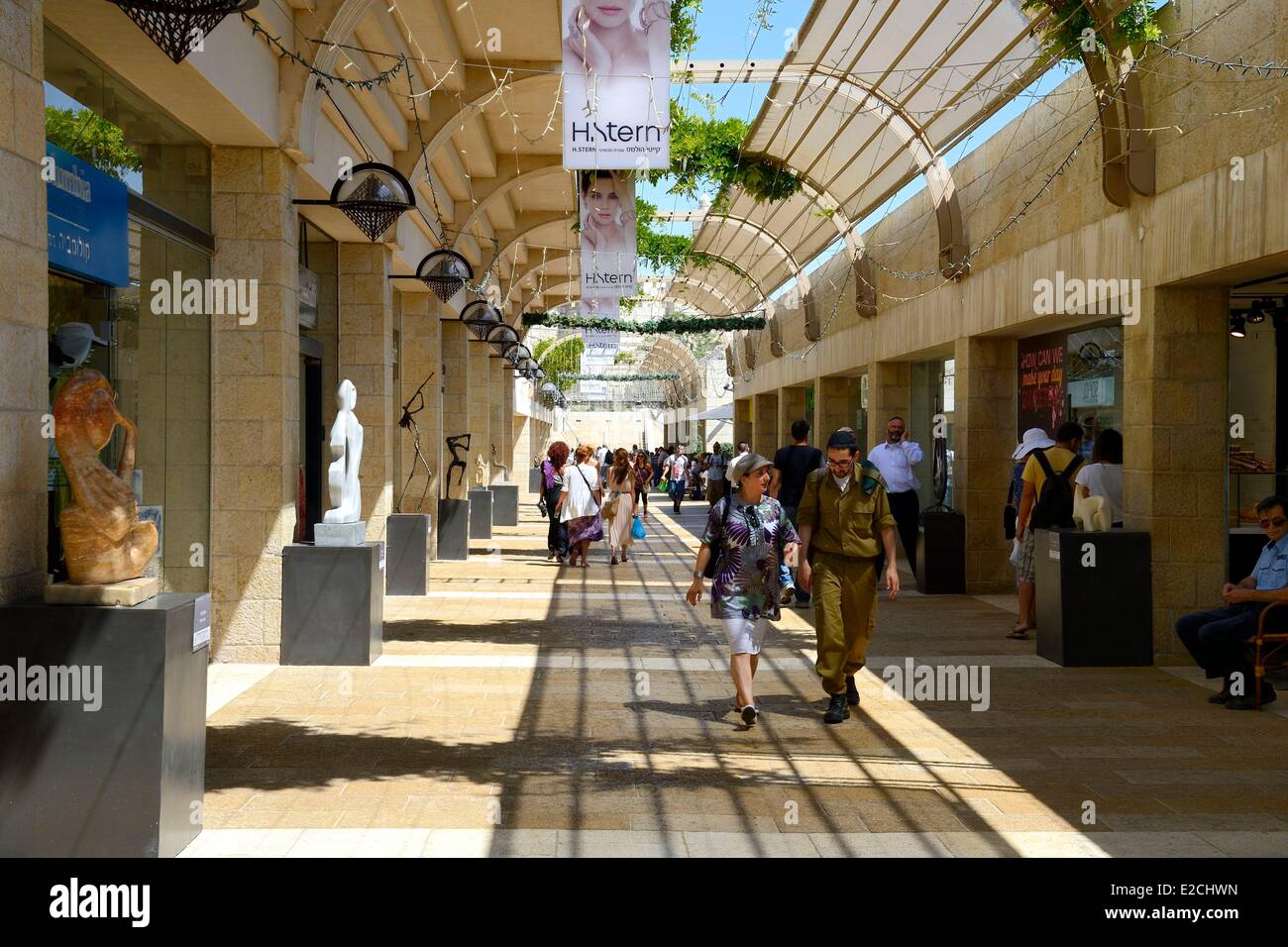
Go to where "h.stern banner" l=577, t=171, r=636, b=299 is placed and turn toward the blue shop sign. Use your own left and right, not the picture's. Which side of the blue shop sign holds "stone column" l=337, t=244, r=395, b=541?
right

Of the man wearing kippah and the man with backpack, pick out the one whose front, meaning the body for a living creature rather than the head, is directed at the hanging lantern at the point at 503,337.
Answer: the man with backpack

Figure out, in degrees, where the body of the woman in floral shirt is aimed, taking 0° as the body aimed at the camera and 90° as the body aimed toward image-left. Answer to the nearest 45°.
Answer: approximately 0°

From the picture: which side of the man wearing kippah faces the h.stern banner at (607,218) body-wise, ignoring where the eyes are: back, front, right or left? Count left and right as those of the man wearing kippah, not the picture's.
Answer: back

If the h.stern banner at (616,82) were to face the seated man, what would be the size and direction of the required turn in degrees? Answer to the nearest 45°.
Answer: approximately 90° to its left

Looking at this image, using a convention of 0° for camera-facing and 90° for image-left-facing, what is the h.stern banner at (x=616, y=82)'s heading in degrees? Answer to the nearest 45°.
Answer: approximately 0°
